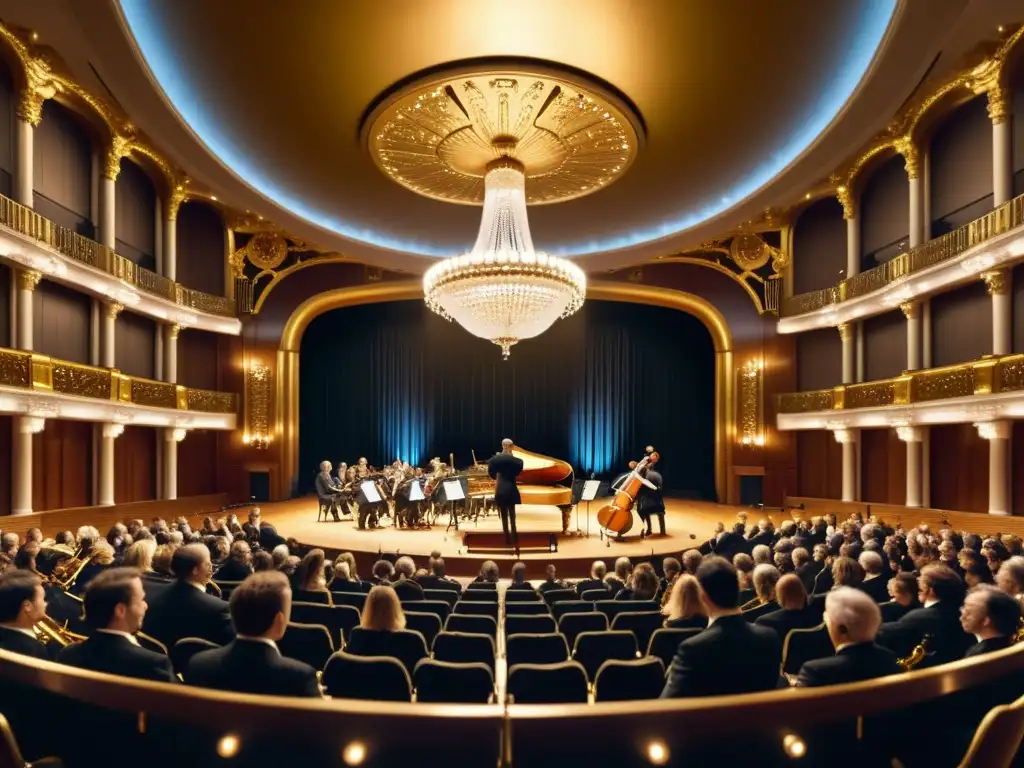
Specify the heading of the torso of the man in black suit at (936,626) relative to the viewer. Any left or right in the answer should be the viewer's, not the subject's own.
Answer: facing away from the viewer and to the left of the viewer

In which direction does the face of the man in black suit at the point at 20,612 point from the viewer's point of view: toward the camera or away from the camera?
away from the camera

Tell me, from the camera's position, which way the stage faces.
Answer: facing the viewer

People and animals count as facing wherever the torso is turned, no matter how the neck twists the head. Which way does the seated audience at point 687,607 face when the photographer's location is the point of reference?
facing away from the viewer

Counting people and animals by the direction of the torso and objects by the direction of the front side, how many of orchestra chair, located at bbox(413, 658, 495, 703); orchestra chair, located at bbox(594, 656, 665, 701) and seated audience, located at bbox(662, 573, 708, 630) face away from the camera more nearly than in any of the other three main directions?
3

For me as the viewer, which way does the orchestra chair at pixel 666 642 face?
facing away from the viewer

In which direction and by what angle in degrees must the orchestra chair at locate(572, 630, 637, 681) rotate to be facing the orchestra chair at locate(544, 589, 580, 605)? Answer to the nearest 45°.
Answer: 0° — it already faces it

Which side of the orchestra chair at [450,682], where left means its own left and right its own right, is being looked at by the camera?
back

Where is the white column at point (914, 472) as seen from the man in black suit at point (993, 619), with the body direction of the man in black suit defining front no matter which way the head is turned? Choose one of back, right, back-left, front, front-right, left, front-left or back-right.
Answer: front-right

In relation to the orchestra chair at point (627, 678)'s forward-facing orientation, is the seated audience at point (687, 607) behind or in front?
in front

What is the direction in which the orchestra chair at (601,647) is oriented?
away from the camera

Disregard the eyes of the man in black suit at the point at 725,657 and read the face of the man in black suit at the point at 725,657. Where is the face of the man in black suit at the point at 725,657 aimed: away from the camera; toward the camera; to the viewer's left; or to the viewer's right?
away from the camera

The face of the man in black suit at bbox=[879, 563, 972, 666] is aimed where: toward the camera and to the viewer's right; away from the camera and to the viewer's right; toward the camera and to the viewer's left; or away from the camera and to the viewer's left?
away from the camera and to the viewer's left

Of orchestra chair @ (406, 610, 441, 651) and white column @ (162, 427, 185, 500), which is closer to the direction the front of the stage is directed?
the orchestra chair

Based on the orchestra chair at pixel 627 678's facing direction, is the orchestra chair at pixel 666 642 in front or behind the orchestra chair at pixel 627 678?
in front
